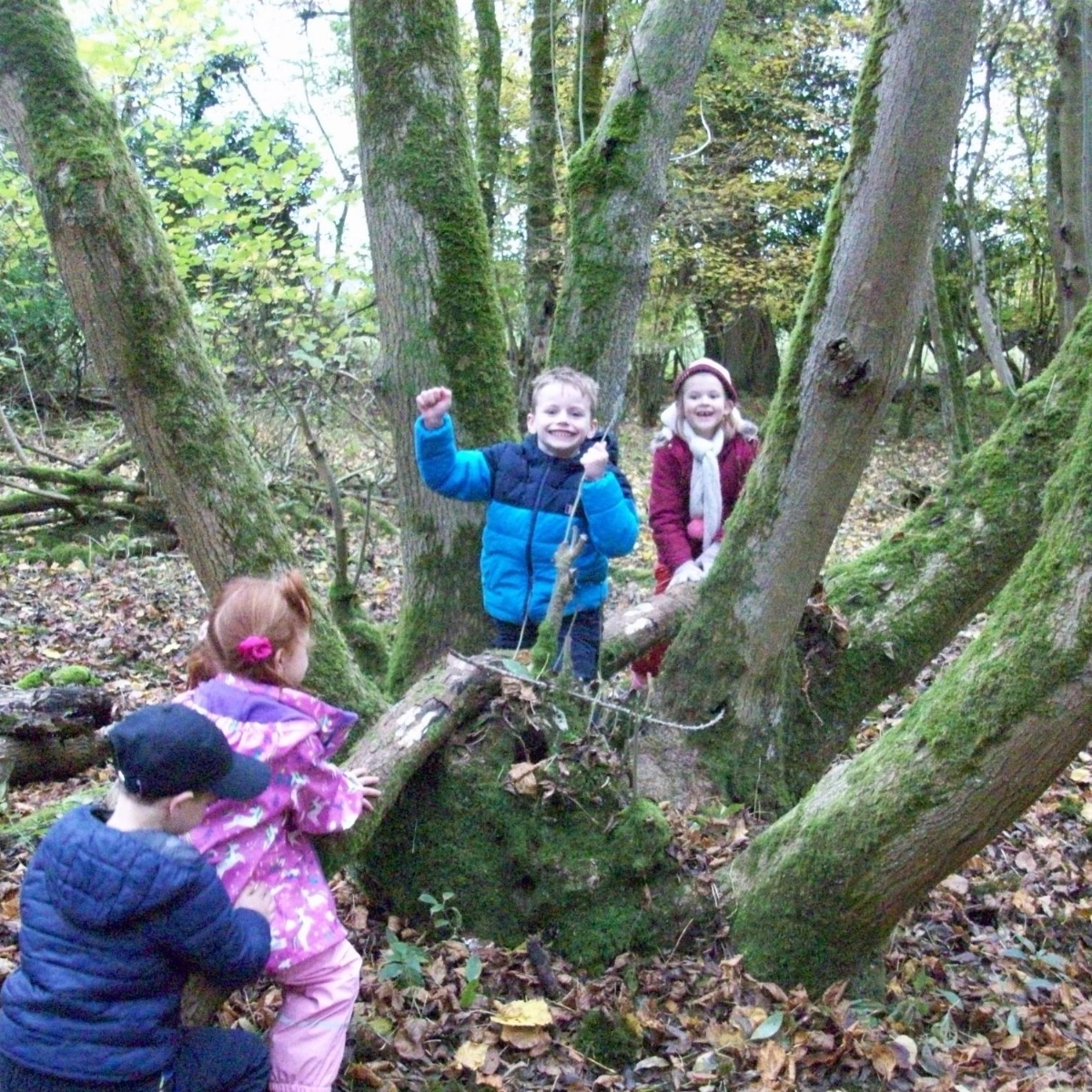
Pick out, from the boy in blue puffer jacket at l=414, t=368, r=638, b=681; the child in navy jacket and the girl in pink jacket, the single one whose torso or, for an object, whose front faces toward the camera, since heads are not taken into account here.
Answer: the boy in blue puffer jacket

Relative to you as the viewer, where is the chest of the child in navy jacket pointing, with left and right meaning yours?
facing away from the viewer and to the right of the viewer

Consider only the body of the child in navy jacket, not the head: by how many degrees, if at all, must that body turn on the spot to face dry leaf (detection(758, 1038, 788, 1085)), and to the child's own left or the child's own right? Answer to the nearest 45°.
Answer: approximately 45° to the child's own right

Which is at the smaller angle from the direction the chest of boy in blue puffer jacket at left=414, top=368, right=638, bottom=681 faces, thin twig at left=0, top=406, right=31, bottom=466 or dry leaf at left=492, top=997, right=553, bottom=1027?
the dry leaf

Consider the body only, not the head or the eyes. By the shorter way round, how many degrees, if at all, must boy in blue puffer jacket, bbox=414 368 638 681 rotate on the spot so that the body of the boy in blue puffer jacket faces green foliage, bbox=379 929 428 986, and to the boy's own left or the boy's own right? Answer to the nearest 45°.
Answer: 0° — they already face it

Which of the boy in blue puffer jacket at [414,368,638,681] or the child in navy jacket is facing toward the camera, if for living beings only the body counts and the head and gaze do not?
the boy in blue puffer jacket

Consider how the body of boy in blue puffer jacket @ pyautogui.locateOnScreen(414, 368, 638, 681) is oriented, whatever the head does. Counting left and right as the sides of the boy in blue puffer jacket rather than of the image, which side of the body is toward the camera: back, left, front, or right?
front

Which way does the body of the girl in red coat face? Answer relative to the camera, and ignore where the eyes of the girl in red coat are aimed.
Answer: toward the camera

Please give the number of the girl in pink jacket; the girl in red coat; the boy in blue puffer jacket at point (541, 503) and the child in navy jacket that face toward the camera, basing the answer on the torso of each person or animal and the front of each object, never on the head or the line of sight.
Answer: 2

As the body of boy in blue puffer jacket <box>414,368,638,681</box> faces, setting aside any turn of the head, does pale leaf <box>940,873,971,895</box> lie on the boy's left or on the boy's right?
on the boy's left

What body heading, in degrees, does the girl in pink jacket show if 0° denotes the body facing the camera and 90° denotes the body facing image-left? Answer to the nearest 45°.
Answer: approximately 225°

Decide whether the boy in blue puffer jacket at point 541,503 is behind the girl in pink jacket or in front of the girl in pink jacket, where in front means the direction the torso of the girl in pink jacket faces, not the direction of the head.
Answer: in front

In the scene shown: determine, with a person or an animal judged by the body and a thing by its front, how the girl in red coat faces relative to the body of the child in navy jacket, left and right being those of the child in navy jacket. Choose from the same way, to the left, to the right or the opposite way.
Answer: the opposite way
